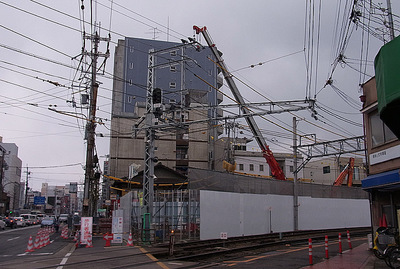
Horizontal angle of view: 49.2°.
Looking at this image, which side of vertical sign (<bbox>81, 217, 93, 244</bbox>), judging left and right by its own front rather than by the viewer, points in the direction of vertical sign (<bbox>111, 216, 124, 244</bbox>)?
left

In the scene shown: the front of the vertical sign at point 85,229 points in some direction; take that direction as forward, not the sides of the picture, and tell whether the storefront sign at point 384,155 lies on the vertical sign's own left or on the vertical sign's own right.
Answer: on the vertical sign's own left

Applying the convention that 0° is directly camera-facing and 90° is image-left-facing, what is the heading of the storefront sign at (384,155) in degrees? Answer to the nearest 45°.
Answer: approximately 45°

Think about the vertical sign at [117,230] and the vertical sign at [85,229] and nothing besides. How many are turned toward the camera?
2

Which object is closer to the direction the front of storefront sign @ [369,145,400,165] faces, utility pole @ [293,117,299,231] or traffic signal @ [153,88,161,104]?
the traffic signal

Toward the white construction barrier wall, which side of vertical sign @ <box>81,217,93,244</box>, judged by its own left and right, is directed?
left

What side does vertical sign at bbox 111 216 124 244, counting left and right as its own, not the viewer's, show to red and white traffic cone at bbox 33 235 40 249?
right

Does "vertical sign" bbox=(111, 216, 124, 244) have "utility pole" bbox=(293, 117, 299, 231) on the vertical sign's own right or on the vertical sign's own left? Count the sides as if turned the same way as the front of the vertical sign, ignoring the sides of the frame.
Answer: on the vertical sign's own left

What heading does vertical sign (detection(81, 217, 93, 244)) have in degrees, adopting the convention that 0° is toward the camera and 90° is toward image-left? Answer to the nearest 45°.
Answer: approximately 0°

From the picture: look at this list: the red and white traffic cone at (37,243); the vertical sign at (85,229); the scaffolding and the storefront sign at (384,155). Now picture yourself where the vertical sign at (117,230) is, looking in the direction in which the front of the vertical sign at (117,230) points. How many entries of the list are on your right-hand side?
2

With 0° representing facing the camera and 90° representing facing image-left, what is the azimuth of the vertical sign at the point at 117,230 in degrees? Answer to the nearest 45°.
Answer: approximately 0°
